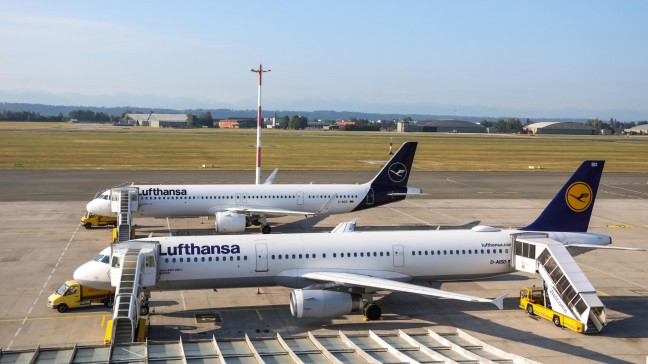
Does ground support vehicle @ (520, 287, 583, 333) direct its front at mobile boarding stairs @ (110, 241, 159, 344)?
no

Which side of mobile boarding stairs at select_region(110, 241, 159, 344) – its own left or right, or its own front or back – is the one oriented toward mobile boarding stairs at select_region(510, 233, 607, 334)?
right

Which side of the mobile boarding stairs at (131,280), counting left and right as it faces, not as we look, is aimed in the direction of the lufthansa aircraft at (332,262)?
right

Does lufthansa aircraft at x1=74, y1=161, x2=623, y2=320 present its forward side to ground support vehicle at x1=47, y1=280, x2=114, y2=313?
yes

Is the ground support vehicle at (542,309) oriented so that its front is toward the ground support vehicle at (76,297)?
no

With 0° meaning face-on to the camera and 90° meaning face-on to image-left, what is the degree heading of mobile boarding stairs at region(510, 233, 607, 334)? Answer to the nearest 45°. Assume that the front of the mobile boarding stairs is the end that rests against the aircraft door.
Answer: approximately 135°

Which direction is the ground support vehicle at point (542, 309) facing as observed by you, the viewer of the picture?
facing away from the viewer and to the left of the viewer

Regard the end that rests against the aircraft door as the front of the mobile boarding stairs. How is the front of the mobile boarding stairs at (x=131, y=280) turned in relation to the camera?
facing away from the viewer

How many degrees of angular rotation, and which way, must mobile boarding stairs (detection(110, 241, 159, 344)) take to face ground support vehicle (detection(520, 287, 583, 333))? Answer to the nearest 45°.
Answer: approximately 90° to its right

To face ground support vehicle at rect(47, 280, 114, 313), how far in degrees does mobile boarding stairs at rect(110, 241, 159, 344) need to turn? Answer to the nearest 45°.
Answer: approximately 45° to its left

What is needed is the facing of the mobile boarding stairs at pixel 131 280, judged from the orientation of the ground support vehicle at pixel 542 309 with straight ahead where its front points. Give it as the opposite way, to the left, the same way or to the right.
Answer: the same way

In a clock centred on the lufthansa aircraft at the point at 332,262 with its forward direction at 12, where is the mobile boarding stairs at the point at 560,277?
The mobile boarding stairs is roughly at 6 o'clock from the lufthansa aircraft.

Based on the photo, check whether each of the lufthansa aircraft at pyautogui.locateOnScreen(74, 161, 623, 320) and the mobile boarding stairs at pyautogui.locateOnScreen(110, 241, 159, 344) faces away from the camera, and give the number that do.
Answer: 1

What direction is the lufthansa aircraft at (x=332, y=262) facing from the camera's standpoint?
to the viewer's left
